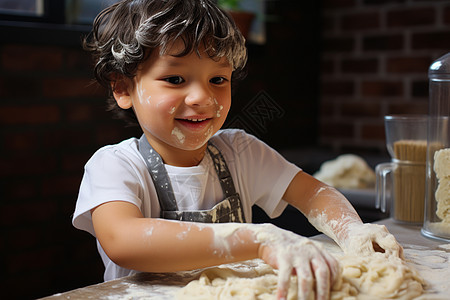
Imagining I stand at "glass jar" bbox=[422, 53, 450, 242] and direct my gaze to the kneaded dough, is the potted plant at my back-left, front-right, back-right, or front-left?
back-right

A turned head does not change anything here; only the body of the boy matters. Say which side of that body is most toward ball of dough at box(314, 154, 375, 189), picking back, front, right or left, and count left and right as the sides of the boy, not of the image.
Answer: left

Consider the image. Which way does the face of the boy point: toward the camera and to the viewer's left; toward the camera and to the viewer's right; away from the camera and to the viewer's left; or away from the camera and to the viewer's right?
toward the camera and to the viewer's right

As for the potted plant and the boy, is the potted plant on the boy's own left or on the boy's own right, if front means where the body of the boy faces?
on the boy's own left

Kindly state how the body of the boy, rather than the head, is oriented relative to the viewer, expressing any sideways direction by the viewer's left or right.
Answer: facing the viewer and to the right of the viewer
